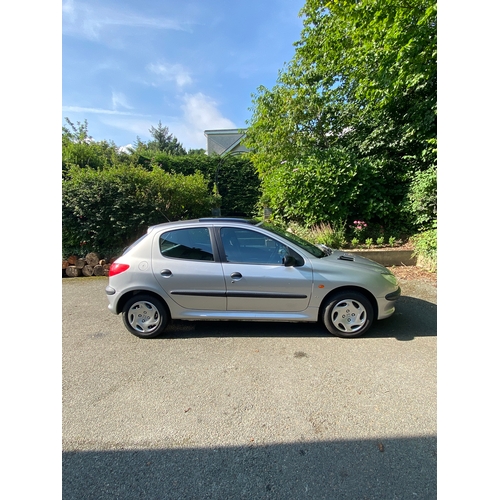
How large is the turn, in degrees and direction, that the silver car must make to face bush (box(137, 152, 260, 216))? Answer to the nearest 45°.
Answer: approximately 90° to its left

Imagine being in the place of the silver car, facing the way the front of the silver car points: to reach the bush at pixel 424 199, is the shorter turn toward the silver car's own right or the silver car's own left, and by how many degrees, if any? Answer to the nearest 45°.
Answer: approximately 45° to the silver car's own left

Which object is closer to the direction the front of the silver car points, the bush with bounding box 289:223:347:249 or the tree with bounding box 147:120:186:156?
the bush

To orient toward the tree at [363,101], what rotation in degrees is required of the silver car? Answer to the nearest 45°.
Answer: approximately 45° to its left

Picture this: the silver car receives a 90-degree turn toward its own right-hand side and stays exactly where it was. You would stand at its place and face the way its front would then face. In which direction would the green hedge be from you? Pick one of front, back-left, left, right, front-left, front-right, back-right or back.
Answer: back-right

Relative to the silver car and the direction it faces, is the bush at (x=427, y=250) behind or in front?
in front

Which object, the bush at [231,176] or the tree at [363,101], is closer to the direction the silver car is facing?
the tree

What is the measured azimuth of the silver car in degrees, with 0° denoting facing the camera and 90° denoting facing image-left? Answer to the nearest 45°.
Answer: approximately 270°
